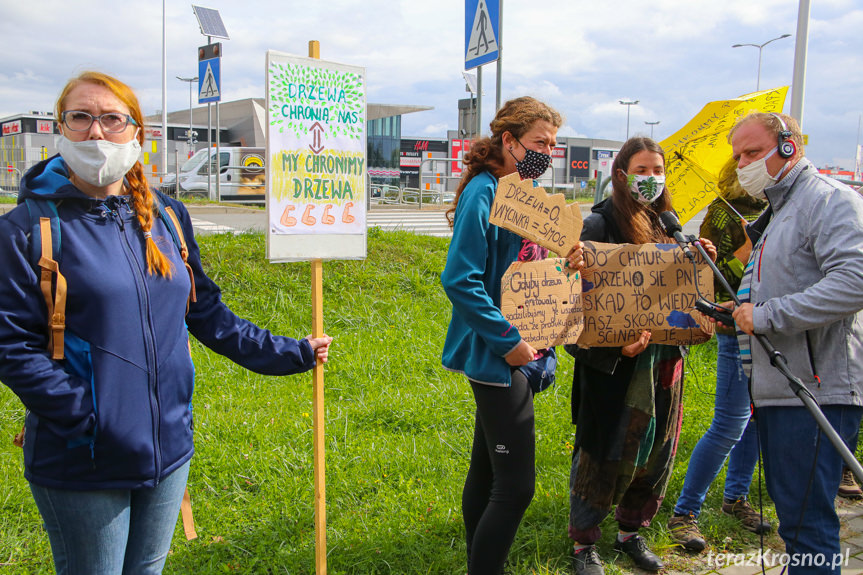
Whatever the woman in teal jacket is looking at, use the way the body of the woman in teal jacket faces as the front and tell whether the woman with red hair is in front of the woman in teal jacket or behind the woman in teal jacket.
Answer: behind

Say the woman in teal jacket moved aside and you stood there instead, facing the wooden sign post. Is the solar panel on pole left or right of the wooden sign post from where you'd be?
right

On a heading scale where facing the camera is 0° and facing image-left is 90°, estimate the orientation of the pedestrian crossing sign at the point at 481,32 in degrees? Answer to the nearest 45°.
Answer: approximately 45°

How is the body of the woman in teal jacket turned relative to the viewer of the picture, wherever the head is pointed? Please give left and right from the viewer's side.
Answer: facing to the right of the viewer

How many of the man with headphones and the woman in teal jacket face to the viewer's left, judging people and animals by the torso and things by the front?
1

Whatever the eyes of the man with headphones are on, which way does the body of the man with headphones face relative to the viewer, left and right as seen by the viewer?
facing to the left of the viewer

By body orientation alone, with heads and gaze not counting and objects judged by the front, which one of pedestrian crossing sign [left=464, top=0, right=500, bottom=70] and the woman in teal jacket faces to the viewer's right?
the woman in teal jacket

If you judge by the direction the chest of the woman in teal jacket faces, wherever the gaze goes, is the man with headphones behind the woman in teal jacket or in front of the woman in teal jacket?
in front

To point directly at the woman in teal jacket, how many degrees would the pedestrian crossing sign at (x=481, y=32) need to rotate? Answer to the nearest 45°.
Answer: approximately 45° to its left

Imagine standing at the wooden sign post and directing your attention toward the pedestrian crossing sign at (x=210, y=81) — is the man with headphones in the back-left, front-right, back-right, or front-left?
back-right

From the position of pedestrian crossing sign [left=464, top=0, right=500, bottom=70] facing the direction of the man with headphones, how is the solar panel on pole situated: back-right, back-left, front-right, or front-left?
back-right

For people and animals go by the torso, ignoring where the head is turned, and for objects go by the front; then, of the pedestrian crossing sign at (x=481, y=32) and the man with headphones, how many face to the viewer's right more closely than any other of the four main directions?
0

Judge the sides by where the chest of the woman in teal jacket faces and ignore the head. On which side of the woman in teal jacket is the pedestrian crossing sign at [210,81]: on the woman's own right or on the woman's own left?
on the woman's own left

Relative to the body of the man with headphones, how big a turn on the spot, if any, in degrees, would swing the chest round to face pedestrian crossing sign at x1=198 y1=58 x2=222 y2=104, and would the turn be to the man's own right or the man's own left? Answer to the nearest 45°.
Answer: approximately 45° to the man's own right
